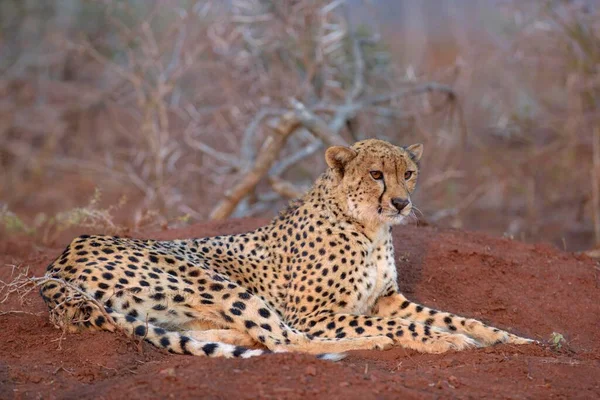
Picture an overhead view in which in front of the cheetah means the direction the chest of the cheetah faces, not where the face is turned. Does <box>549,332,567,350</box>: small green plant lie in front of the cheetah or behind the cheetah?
in front

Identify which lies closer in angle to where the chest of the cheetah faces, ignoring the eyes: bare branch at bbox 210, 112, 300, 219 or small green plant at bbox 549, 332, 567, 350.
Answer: the small green plant

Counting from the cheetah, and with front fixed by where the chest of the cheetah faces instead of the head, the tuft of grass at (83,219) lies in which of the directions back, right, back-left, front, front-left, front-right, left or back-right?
back-left

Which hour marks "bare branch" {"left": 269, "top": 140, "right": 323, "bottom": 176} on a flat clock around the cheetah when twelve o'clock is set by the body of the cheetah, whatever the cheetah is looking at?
The bare branch is roughly at 9 o'clock from the cheetah.

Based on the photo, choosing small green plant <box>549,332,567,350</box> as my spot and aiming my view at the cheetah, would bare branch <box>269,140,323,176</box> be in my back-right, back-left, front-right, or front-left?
front-right

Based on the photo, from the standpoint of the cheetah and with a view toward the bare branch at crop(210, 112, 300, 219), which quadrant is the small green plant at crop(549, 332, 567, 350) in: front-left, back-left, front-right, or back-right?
back-right

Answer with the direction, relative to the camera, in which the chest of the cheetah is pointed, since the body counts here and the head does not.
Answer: to the viewer's right

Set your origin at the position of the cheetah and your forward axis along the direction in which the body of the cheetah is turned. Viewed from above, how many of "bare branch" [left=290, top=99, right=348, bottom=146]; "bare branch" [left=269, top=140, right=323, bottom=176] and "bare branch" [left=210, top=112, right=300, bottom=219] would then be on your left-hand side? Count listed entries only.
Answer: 3

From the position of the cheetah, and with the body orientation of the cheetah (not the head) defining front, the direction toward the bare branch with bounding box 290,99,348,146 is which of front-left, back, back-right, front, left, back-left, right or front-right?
left

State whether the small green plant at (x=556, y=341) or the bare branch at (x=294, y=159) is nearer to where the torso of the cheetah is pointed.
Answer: the small green plant

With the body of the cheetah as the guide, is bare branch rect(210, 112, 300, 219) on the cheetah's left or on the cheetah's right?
on the cheetah's left
